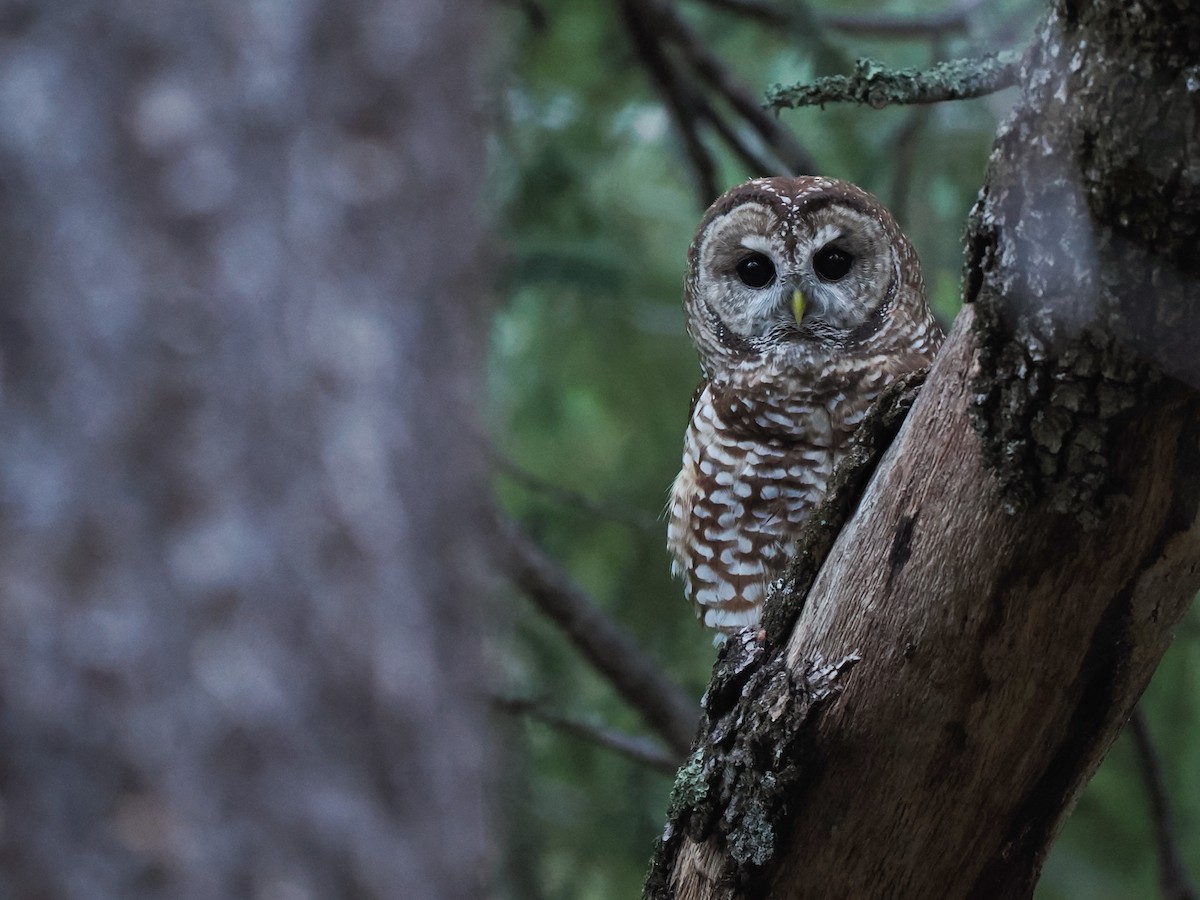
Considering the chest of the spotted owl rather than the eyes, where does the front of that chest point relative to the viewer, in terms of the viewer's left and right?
facing the viewer

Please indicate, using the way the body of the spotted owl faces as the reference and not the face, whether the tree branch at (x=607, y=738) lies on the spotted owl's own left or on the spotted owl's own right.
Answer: on the spotted owl's own right

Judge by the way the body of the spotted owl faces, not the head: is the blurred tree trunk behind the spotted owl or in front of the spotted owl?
in front

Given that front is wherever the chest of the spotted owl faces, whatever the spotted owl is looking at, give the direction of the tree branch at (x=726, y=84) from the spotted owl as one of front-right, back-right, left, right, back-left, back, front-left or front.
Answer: back
